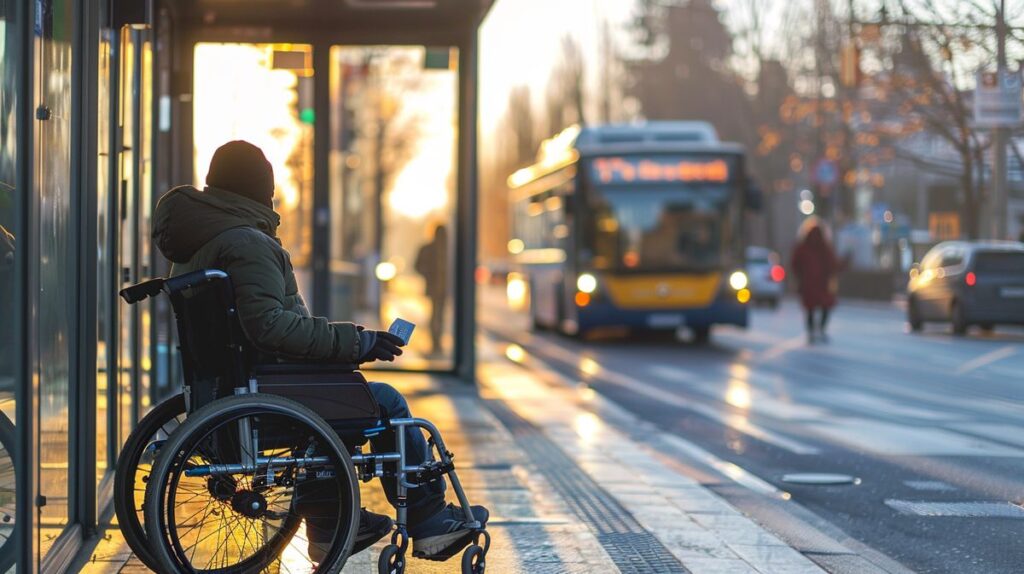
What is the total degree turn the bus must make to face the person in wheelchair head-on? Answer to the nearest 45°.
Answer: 0° — it already faces them

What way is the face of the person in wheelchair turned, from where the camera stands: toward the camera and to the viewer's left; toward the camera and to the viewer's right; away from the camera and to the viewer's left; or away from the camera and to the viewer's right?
away from the camera and to the viewer's right

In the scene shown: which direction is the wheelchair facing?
to the viewer's right

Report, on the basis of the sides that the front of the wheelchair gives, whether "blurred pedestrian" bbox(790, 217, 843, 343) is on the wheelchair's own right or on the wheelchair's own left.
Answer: on the wheelchair's own left

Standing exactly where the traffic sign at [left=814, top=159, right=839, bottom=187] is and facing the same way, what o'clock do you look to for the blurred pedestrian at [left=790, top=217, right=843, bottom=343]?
The blurred pedestrian is roughly at 12 o'clock from the traffic sign.

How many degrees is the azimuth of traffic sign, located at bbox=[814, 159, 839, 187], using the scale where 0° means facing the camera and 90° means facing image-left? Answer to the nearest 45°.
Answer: approximately 0°
